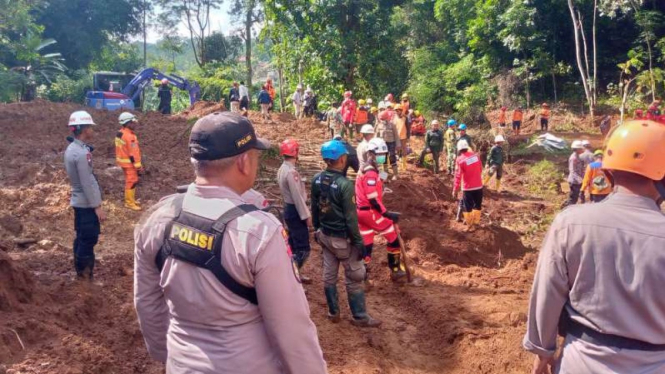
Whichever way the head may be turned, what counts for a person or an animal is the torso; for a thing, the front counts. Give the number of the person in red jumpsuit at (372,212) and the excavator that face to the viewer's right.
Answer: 2

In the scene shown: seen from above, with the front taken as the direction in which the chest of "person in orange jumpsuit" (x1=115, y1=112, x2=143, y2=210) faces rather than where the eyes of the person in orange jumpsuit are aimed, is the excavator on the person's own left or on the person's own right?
on the person's own left

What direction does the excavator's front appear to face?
to the viewer's right

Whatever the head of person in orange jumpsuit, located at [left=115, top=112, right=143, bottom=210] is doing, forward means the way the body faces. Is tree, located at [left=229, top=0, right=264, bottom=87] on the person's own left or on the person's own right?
on the person's own left
